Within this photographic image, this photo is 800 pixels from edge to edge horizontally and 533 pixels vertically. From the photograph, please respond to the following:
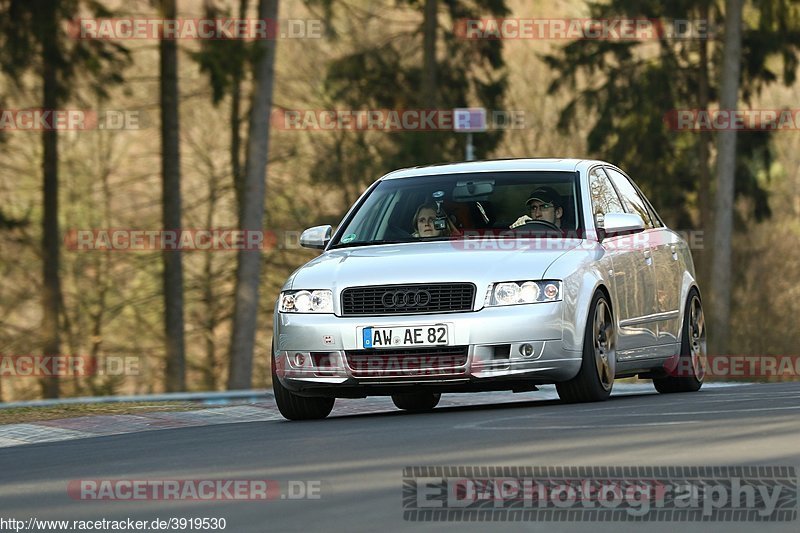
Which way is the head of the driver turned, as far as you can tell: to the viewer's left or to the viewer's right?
to the viewer's left

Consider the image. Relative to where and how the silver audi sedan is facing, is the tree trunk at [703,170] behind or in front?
behind

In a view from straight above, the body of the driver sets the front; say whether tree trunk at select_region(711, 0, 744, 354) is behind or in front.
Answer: behind

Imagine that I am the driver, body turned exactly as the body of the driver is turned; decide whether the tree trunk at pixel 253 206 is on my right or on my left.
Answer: on my right

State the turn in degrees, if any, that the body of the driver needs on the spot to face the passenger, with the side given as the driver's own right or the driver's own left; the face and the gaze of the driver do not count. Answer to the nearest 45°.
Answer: approximately 45° to the driver's own right

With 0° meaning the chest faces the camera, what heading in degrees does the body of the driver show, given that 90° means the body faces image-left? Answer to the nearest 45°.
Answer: approximately 45°

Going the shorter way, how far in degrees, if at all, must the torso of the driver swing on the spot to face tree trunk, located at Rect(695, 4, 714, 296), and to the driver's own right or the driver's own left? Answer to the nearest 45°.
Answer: approximately 135° to the driver's own right

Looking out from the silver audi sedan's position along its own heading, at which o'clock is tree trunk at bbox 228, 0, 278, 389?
The tree trunk is roughly at 4 o'clock from the silver audi sedan.

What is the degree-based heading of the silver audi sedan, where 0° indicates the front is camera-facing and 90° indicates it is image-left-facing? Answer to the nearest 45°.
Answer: approximately 45°

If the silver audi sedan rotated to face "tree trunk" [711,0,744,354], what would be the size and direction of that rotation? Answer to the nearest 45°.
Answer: approximately 135° to its right
